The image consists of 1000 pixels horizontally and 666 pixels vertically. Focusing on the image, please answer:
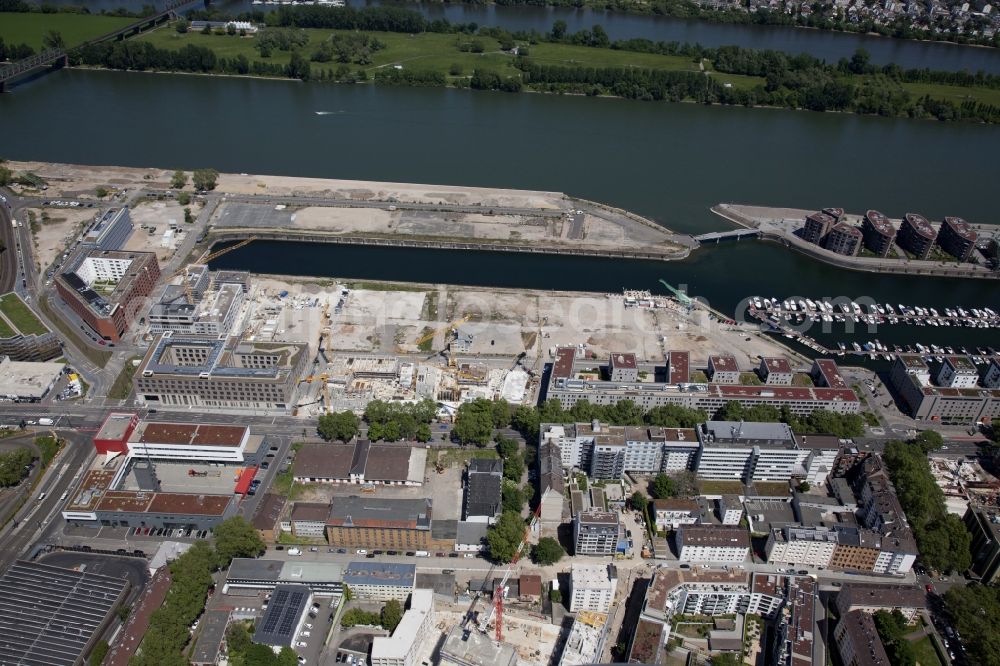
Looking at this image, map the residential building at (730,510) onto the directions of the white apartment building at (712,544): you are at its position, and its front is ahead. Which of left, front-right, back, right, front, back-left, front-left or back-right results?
back

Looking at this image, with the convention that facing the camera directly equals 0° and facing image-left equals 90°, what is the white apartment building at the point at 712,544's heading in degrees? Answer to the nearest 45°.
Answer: approximately 0°

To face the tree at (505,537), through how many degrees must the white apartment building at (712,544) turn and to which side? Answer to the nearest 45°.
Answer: approximately 45° to its right

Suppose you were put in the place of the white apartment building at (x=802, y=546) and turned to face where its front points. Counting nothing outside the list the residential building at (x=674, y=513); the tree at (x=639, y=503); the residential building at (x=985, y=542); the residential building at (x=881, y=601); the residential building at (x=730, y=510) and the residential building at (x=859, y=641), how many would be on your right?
3

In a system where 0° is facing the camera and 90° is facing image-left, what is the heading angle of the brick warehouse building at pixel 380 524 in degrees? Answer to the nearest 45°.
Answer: approximately 0°

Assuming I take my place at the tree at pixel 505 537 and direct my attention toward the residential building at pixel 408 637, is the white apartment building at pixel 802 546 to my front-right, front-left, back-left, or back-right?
back-left

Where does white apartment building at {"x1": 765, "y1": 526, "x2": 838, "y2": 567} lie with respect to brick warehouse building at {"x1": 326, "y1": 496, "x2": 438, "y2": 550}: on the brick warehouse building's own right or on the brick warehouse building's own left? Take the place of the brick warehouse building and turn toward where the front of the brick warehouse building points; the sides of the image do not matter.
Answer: on the brick warehouse building's own left

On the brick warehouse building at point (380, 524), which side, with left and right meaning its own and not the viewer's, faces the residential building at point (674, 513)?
left

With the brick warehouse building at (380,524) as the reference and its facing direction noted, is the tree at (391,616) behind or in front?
in front

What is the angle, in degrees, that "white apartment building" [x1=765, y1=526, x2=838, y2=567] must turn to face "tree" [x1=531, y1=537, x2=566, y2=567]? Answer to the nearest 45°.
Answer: approximately 45° to its right

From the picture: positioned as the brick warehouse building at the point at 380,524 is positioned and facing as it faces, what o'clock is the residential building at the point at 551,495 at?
the residential building at the point at 551,495 is roughly at 9 o'clock from the brick warehouse building at the point at 380,524.

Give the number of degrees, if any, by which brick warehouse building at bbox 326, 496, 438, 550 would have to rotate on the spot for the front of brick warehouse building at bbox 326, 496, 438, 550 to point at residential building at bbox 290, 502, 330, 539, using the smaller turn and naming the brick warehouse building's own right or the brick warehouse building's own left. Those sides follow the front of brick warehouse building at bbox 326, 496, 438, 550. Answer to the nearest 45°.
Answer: approximately 90° to the brick warehouse building's own right

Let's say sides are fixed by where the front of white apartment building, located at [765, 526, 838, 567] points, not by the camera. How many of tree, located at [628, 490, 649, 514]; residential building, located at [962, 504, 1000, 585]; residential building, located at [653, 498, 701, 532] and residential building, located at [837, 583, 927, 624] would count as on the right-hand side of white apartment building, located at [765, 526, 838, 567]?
2

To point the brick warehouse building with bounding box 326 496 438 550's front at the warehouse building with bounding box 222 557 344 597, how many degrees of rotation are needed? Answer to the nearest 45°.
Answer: approximately 45° to its right

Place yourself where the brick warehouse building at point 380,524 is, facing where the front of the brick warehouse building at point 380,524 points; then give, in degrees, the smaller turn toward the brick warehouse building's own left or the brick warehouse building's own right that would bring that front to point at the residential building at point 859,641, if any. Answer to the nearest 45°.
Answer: approximately 45° to the brick warehouse building's own left

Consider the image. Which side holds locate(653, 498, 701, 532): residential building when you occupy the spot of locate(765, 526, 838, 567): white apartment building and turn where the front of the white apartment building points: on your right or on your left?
on your right
